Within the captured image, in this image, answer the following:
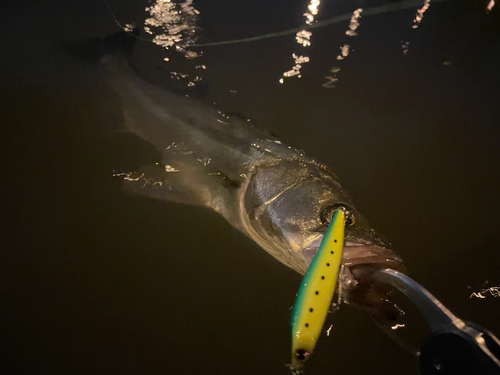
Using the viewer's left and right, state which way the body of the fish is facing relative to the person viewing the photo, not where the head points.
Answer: facing the viewer and to the right of the viewer
